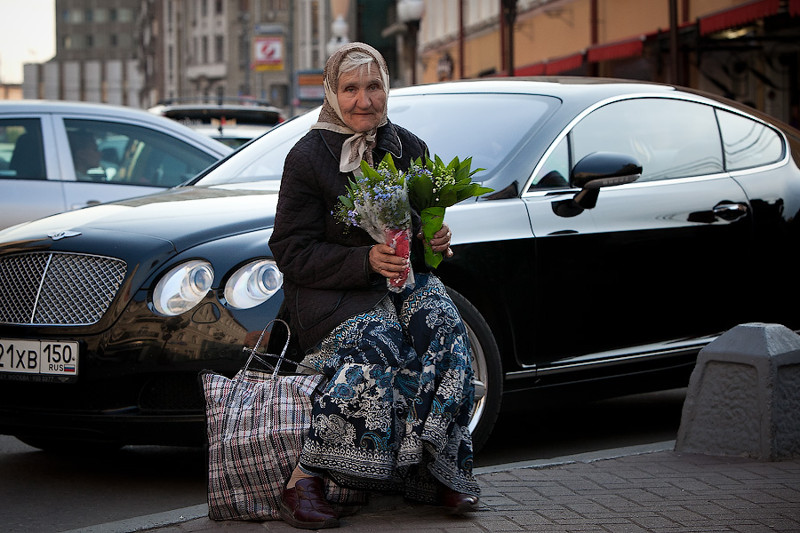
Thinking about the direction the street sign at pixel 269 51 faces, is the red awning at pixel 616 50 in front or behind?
in front

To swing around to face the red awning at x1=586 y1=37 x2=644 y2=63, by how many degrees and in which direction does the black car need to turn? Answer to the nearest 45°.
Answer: approximately 135° to its right

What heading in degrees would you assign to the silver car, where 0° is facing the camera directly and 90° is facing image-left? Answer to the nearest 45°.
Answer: approximately 270°

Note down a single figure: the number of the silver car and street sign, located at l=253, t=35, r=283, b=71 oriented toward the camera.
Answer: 1

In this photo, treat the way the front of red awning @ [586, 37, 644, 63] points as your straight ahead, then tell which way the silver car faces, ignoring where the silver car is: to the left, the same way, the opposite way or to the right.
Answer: the opposite way

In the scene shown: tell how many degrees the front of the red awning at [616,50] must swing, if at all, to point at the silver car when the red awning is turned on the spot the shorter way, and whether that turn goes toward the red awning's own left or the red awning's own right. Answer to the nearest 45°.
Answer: approximately 45° to the red awning's own left
